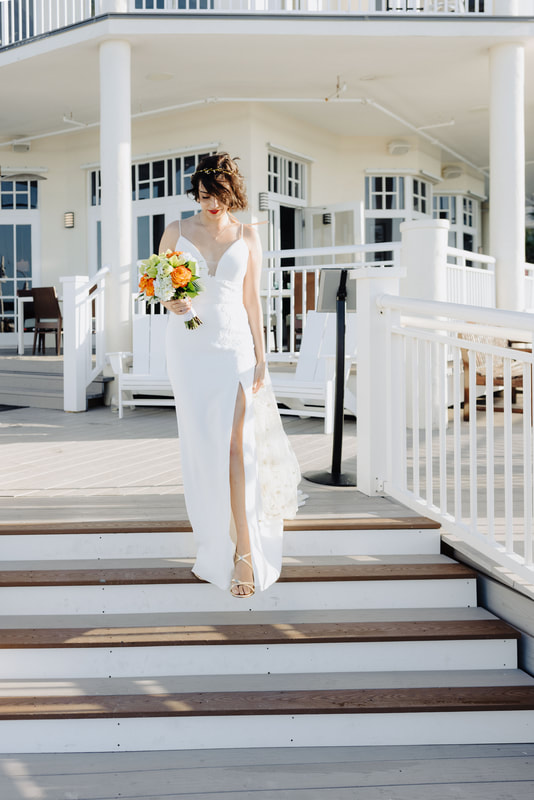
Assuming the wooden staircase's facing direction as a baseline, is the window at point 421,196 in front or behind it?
behind

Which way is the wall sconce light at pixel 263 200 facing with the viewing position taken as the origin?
facing the viewer and to the right of the viewer

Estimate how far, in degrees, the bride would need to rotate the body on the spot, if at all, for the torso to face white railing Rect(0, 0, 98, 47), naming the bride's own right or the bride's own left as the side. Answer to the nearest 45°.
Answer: approximately 180°

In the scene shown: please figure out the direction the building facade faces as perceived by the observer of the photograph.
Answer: facing the viewer

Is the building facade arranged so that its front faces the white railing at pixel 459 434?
yes

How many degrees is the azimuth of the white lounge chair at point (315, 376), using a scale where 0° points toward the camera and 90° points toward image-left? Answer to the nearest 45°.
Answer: approximately 45°

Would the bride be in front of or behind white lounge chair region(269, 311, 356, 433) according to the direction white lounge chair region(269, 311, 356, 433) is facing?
in front

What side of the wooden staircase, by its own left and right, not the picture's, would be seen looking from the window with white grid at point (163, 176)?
back

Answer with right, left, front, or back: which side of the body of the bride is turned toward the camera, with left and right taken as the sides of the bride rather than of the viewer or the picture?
front

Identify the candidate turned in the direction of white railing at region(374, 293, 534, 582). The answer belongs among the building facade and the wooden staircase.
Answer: the building facade
